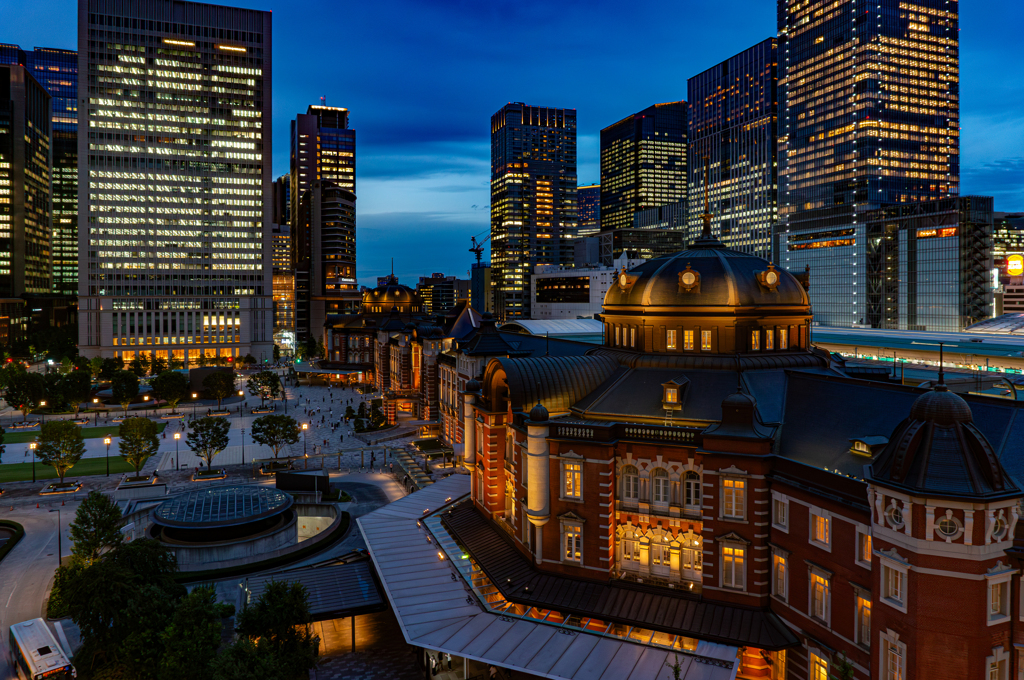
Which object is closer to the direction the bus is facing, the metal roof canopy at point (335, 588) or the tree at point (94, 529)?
the metal roof canopy

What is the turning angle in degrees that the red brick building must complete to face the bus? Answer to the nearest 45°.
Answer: approximately 45° to its right

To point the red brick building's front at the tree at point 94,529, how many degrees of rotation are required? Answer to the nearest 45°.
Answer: approximately 45° to its right

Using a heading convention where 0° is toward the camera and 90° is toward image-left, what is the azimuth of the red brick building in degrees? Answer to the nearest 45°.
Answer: approximately 45°
